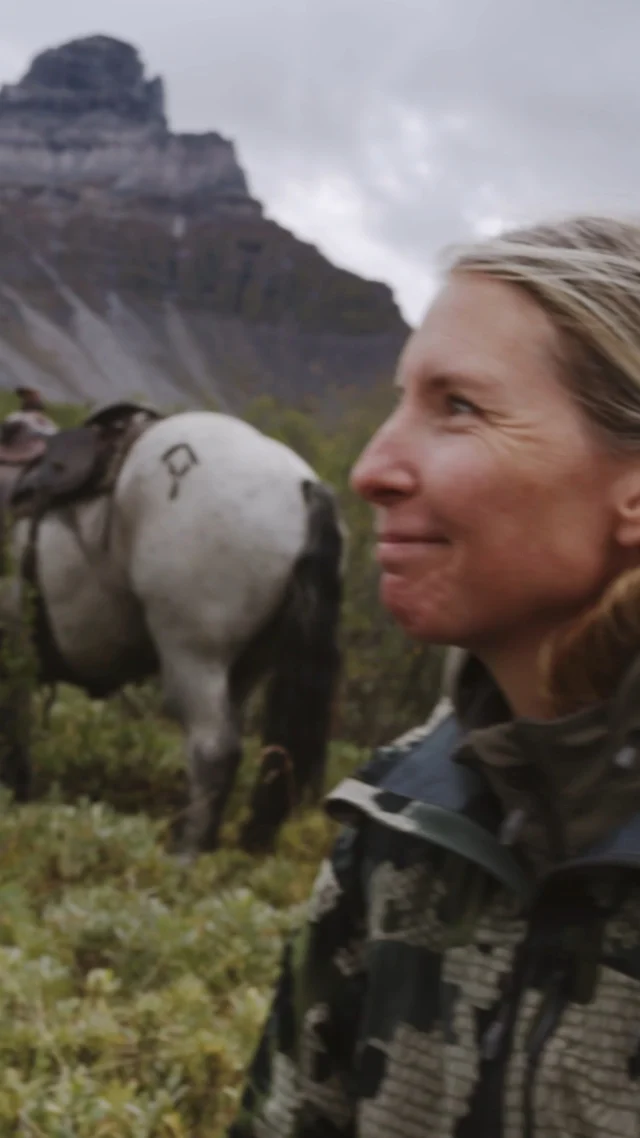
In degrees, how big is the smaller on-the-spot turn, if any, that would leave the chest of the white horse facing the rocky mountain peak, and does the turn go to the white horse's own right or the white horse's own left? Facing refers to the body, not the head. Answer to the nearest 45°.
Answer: approximately 45° to the white horse's own right

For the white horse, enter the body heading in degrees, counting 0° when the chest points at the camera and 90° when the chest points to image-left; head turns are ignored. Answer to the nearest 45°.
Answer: approximately 135°
